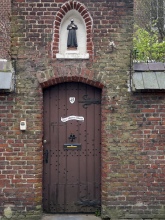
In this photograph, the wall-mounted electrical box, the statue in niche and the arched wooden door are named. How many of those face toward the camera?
3

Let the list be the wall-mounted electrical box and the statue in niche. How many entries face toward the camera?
2

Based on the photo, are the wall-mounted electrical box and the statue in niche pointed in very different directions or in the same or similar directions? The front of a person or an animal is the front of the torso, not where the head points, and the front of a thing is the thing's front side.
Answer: same or similar directions

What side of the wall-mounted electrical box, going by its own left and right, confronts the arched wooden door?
left

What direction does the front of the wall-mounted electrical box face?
toward the camera

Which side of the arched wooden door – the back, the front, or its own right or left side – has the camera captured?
front
